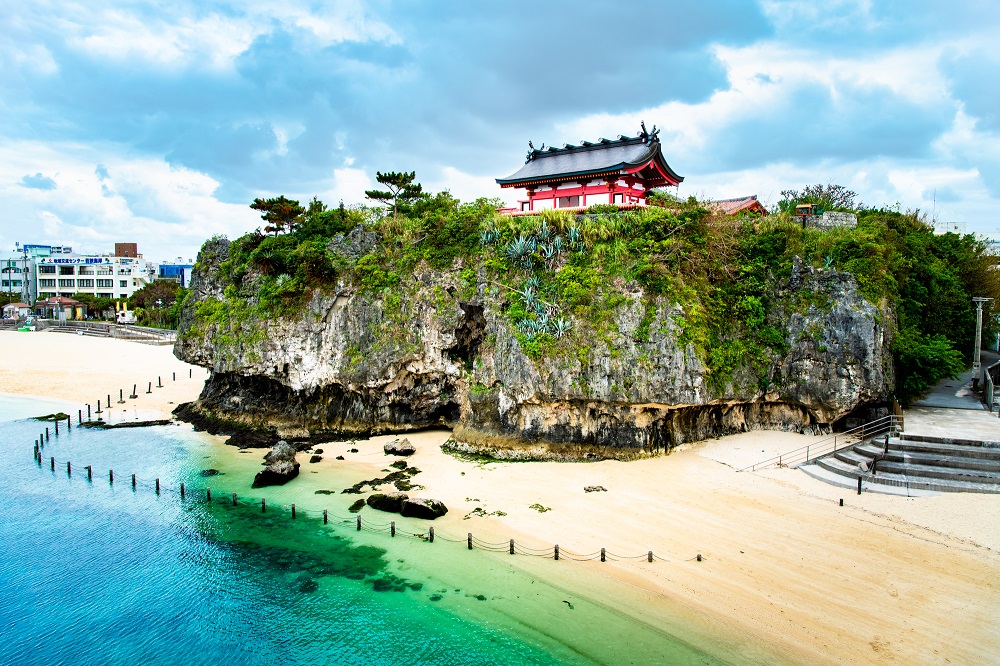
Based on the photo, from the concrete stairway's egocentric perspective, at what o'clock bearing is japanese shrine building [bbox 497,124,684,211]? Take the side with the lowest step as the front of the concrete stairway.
The japanese shrine building is roughly at 2 o'clock from the concrete stairway.

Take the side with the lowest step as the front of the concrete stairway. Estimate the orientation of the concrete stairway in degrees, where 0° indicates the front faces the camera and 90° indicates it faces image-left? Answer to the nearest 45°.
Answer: approximately 45°

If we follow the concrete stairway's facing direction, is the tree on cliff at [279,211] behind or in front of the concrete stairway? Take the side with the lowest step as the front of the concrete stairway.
in front
